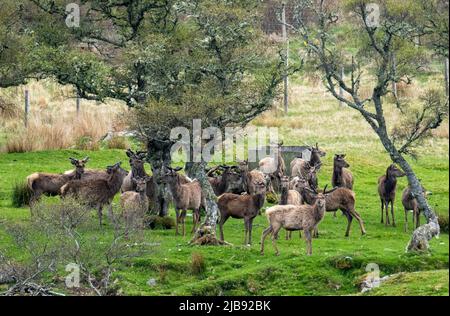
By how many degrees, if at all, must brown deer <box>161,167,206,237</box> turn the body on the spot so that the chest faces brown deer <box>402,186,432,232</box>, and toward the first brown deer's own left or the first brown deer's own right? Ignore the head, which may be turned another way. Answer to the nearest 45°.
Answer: approximately 135° to the first brown deer's own left

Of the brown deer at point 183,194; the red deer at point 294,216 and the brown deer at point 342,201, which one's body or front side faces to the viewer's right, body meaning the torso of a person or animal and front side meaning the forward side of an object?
the red deer

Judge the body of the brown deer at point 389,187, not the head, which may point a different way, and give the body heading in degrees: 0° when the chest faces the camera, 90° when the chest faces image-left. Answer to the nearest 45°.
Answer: approximately 315°

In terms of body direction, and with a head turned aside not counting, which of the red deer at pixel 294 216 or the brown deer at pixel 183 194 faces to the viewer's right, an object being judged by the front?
the red deer

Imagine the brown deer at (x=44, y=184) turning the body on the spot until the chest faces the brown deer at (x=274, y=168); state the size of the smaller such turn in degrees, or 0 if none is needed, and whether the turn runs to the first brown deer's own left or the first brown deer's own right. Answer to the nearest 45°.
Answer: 0° — it already faces it

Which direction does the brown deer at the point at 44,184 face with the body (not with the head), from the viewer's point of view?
to the viewer's right

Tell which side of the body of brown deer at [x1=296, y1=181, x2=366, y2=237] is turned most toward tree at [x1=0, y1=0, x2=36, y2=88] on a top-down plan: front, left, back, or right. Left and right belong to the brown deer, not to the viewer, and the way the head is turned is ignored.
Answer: front

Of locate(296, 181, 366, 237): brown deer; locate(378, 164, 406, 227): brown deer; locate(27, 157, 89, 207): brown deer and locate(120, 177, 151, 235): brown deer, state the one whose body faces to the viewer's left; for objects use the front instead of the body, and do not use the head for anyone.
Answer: locate(296, 181, 366, 237): brown deer
